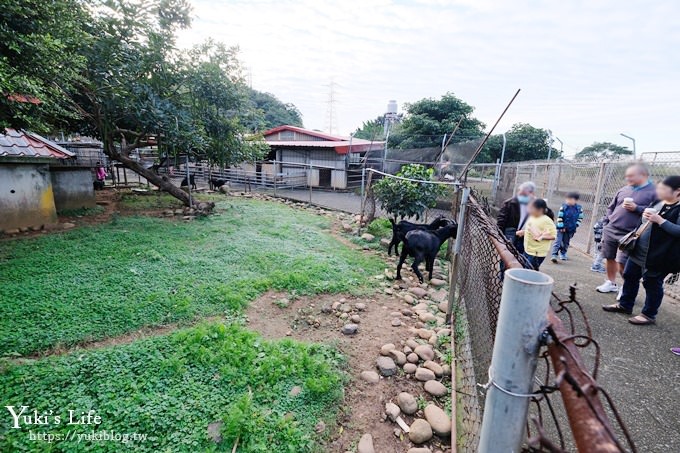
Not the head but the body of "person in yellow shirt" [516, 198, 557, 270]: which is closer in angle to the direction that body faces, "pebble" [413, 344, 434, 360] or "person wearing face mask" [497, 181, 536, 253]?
the pebble

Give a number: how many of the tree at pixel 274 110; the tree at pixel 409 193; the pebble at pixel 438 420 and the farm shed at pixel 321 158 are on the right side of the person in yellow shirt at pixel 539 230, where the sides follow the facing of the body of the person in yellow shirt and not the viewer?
3

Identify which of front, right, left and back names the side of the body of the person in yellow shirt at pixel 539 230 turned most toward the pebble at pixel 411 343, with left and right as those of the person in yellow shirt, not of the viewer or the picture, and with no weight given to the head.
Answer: front

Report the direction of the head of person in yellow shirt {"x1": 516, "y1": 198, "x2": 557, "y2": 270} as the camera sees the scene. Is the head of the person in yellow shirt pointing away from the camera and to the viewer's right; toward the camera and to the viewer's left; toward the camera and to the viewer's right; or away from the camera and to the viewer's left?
toward the camera and to the viewer's left

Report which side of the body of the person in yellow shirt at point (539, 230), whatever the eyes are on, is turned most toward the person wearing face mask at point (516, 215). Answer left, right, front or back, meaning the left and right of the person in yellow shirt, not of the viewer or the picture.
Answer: right

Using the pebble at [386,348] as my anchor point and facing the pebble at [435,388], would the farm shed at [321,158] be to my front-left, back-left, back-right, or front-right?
back-left

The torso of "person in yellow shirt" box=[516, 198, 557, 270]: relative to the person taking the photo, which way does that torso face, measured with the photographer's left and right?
facing the viewer and to the left of the viewer

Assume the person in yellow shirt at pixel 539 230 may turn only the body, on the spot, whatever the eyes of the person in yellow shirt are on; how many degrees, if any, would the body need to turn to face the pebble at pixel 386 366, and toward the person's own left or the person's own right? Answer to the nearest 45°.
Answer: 0° — they already face it

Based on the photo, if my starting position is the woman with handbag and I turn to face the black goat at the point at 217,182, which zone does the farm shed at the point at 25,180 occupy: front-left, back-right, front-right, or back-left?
front-left

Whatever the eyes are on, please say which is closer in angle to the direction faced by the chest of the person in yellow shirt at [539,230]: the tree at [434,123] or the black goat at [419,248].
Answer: the black goat

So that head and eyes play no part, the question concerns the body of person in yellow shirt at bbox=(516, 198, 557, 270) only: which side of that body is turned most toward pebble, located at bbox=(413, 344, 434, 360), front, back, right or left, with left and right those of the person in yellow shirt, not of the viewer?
front

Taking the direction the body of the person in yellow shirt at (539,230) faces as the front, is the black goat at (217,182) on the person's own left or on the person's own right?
on the person's own right

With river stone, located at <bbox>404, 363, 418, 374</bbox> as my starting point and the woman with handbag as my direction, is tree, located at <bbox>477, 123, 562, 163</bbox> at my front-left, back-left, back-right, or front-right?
front-left

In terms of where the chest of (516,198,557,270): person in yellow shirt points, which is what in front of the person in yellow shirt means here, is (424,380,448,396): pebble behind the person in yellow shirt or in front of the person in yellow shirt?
in front

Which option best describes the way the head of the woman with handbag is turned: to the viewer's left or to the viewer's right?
to the viewer's left
